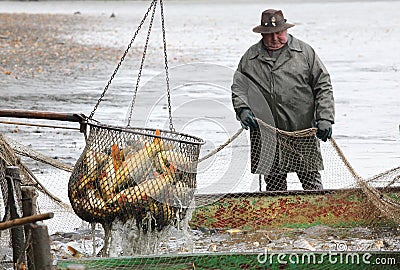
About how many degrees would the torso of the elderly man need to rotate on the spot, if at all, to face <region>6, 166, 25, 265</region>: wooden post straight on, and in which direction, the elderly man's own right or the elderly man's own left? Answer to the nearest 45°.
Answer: approximately 45° to the elderly man's own right

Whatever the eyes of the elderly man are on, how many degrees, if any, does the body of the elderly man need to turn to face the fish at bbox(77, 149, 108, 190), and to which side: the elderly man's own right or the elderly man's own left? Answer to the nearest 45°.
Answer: approximately 45° to the elderly man's own right

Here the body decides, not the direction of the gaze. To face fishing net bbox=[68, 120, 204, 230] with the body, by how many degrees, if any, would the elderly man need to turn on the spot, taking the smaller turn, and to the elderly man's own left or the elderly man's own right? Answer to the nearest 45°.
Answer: approximately 45° to the elderly man's own right

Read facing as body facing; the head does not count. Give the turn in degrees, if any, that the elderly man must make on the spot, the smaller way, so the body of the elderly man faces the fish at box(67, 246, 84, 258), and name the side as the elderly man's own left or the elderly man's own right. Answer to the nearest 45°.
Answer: approximately 45° to the elderly man's own right

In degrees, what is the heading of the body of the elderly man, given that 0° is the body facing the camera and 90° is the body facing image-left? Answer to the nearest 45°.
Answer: approximately 0°

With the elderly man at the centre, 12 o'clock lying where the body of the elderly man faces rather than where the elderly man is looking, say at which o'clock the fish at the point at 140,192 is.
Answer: The fish is roughly at 1 o'clock from the elderly man.
